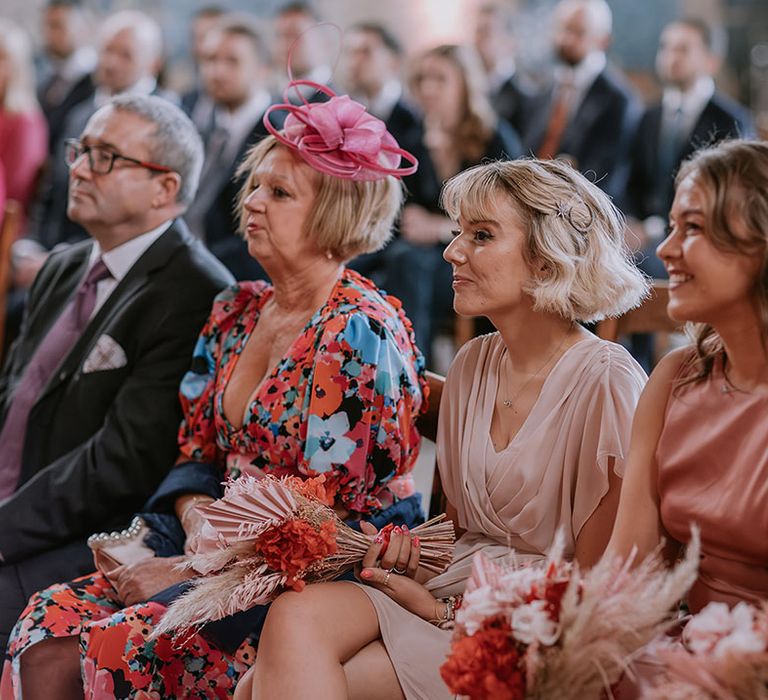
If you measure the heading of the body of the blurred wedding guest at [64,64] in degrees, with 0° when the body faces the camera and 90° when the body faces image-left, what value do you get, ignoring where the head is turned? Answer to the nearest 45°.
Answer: approximately 45°

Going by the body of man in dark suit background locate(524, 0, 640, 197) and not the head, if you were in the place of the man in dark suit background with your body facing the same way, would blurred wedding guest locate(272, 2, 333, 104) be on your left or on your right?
on your right

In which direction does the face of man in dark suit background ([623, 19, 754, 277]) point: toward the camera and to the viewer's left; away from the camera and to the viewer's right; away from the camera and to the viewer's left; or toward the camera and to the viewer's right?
toward the camera and to the viewer's left

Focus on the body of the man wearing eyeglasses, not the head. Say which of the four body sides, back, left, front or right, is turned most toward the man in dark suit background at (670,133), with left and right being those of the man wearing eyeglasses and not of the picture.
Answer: back

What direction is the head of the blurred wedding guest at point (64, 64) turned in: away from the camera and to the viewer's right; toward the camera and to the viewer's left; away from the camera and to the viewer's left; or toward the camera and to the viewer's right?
toward the camera and to the viewer's left

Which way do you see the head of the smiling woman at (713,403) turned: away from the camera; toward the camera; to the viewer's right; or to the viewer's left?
to the viewer's left

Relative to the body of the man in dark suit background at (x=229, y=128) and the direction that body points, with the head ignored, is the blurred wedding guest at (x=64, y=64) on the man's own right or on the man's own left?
on the man's own right

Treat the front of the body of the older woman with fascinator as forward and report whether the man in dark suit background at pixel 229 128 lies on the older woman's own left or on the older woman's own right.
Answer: on the older woman's own right

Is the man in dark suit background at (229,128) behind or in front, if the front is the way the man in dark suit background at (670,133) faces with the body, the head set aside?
in front

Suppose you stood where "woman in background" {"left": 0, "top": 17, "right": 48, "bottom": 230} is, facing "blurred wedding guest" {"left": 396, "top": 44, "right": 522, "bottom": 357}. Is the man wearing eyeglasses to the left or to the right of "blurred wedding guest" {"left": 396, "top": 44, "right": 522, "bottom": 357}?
right

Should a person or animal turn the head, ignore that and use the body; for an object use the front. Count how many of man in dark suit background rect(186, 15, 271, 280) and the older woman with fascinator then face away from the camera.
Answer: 0
